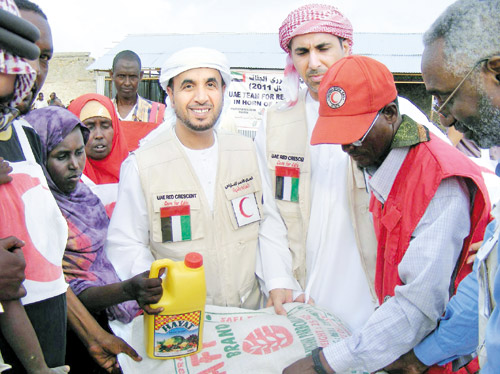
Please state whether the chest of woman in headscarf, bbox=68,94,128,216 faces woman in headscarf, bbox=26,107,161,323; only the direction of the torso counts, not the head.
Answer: yes

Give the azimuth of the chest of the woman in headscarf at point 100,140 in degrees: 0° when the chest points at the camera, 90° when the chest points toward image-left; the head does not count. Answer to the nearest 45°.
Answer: approximately 0°

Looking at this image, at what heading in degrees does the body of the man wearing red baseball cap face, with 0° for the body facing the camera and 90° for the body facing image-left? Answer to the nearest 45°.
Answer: approximately 45°

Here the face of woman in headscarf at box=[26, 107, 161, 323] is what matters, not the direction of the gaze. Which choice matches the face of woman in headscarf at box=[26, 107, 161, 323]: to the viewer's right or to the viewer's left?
to the viewer's right

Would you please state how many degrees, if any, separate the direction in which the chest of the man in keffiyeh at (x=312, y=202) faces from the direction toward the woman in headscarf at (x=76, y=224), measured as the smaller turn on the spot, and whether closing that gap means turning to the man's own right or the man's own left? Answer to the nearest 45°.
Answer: approximately 45° to the man's own right

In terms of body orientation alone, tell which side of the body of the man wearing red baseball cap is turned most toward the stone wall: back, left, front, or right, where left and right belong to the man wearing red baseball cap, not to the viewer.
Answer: right

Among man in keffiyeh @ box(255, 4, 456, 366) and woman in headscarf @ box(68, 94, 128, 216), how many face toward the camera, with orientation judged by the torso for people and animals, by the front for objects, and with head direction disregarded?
2

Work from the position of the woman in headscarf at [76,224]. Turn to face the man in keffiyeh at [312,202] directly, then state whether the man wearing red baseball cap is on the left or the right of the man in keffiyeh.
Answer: right

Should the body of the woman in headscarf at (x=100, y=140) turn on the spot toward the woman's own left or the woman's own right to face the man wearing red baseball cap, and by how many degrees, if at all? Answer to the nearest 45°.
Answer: approximately 45° to the woman's own left
